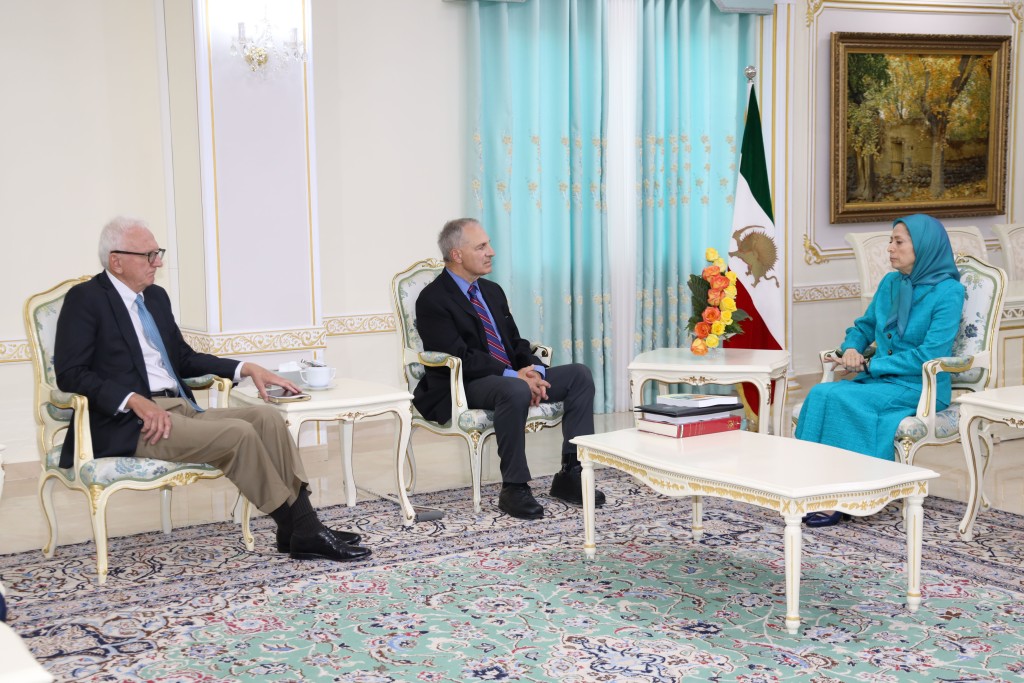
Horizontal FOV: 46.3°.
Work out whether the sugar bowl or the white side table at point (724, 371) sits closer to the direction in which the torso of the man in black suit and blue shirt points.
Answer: the white side table

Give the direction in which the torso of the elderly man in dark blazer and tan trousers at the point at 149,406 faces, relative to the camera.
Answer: to the viewer's right

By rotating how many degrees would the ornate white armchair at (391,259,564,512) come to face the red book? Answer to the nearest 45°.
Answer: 0° — it already faces it

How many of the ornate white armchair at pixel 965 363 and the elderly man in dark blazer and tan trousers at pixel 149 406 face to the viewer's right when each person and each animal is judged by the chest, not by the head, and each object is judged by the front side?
1

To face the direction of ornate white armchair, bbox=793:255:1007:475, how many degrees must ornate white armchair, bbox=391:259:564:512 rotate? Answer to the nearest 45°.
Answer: approximately 45° to its left

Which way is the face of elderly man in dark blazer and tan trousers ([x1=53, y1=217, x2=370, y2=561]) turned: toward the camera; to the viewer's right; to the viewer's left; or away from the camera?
to the viewer's right

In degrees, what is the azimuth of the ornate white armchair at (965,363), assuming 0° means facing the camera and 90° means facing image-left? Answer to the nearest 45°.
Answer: approximately 45°

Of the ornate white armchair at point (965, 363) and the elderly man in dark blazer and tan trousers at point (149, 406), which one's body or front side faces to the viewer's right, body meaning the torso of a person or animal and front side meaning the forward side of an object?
the elderly man in dark blazer and tan trousers

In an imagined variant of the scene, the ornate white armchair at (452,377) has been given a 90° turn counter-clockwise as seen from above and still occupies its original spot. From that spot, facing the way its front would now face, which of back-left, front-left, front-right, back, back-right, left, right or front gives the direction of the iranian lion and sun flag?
front

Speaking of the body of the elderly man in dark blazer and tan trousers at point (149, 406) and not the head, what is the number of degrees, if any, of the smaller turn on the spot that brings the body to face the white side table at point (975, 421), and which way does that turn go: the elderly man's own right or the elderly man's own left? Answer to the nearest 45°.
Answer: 0° — they already face it

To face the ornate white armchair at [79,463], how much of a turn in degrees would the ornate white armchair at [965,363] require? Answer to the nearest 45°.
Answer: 0° — it already faces it

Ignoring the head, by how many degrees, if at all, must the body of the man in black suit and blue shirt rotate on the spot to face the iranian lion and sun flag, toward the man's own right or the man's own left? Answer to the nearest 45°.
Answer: approximately 90° to the man's own left

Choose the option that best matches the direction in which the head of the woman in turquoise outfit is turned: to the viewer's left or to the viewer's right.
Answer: to the viewer's left

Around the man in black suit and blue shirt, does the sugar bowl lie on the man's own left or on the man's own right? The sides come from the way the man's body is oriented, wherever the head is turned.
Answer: on the man's own right

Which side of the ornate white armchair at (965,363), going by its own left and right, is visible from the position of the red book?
front

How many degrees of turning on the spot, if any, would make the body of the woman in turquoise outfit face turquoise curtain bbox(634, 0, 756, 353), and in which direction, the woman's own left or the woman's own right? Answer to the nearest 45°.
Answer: approximately 90° to the woman's own right

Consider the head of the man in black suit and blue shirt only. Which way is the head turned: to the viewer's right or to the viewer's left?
to the viewer's right

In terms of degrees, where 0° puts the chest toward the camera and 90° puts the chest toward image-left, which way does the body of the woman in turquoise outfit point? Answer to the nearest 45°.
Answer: approximately 45°

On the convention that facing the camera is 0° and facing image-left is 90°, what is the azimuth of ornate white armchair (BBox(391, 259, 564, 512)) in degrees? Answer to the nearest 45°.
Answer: approximately 315°
